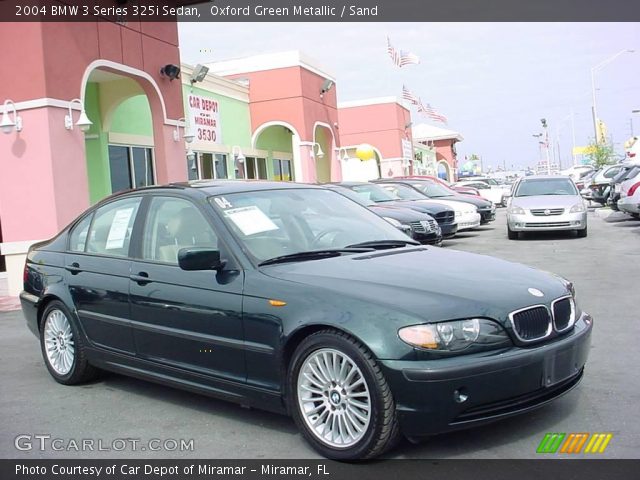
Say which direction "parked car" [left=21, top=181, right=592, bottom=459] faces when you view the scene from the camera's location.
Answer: facing the viewer and to the right of the viewer

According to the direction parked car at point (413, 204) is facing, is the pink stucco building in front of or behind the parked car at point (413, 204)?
behind

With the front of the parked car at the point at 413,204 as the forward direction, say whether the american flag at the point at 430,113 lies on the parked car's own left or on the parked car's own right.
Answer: on the parked car's own left

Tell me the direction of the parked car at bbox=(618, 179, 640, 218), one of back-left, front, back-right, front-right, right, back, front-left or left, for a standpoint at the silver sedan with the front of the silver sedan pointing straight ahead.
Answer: back-left

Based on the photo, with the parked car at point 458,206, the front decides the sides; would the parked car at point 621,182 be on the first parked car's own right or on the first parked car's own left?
on the first parked car's own left

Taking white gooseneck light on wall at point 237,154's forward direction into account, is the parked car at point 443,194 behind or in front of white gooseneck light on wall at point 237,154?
in front

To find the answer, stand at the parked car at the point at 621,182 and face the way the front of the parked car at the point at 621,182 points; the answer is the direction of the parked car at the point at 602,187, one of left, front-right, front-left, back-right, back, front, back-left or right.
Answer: left

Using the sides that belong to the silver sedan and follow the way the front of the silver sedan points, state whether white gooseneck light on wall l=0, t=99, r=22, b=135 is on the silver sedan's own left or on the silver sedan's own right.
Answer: on the silver sedan's own right

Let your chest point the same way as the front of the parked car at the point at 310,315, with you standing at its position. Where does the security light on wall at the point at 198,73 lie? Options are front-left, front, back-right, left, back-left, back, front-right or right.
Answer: back-left

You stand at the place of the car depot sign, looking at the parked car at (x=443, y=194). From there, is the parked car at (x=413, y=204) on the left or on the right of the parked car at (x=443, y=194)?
right

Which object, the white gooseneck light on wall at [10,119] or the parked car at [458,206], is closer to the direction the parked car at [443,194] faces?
the parked car

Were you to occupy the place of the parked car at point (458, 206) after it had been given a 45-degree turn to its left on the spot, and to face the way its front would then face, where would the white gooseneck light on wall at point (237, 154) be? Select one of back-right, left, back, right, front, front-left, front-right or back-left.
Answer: back-left

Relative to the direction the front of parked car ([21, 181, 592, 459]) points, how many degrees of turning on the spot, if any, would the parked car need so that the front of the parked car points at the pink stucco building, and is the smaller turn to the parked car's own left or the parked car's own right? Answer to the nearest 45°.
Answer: approximately 135° to the parked car's own left
